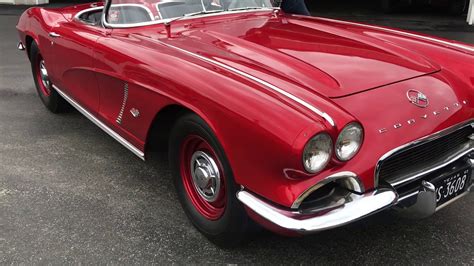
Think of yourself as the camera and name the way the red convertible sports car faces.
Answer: facing the viewer and to the right of the viewer
